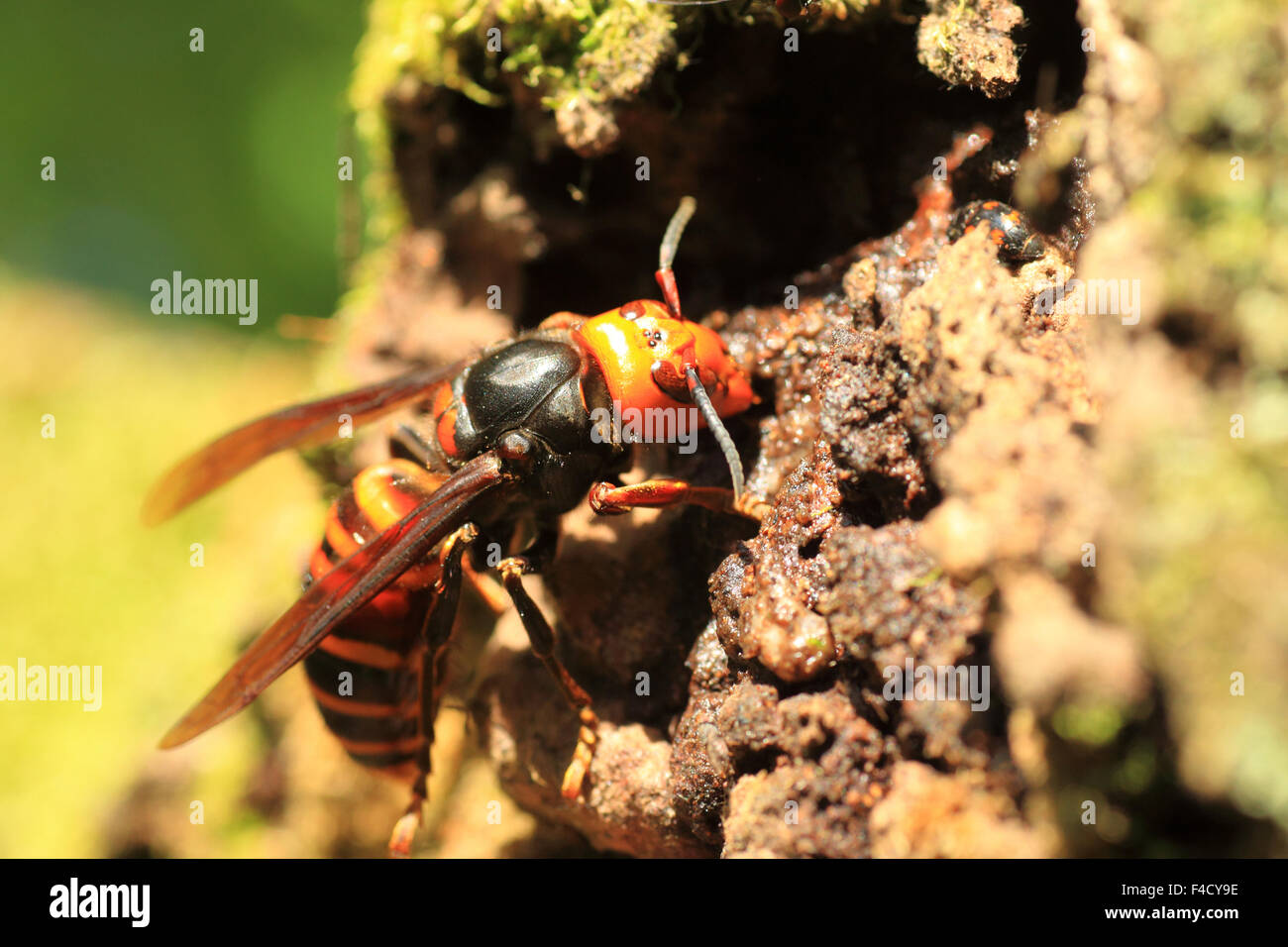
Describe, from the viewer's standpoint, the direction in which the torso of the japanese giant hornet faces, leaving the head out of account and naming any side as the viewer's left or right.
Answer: facing to the right of the viewer

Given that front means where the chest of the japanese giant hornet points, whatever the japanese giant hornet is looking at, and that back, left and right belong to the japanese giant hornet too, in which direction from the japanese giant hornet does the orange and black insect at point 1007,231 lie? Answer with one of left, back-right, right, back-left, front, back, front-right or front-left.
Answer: front-right
